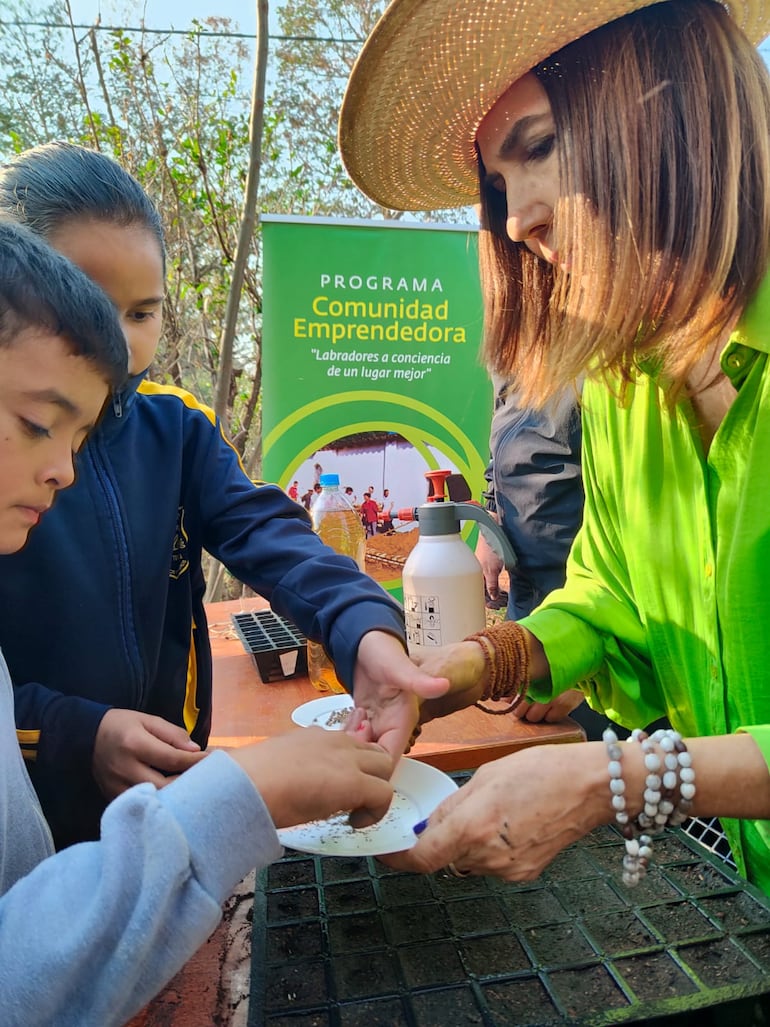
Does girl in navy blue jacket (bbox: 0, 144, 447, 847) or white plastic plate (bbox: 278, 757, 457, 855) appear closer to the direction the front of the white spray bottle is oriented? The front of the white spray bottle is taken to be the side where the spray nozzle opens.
the girl in navy blue jacket

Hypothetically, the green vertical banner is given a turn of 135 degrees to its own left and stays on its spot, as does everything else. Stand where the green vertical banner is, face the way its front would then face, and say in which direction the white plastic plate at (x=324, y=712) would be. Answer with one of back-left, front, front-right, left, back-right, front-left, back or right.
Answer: back-right

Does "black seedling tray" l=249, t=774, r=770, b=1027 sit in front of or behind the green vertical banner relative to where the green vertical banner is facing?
in front

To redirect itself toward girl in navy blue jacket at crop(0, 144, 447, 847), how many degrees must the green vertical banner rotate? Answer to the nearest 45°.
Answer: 0° — it already faces them

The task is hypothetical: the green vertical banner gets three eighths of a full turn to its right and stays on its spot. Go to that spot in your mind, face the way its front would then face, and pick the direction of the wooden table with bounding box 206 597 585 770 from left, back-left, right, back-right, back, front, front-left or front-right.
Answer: back-left

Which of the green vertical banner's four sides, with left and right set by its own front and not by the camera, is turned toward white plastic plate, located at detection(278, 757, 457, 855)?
front

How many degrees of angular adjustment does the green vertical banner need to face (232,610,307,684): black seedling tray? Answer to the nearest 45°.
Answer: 0° — it already faces it

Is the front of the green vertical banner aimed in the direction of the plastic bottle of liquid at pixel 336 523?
yes

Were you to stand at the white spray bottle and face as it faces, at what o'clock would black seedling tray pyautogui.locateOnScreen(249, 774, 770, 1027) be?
The black seedling tray is roughly at 9 o'clock from the white spray bottle.

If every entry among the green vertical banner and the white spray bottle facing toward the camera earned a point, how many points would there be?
1

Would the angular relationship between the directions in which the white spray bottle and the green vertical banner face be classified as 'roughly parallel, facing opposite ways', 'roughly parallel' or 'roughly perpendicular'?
roughly perpendicular

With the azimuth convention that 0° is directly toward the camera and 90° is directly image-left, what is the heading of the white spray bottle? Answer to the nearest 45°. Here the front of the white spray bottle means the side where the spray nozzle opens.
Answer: approximately 90°
